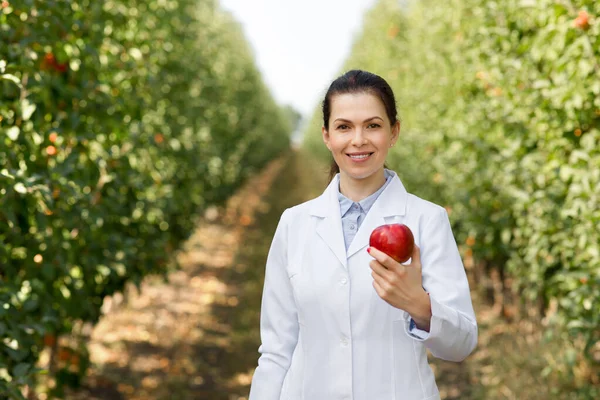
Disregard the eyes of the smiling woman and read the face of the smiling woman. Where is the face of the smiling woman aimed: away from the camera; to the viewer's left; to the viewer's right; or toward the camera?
toward the camera

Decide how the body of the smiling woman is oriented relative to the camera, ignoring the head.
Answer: toward the camera
